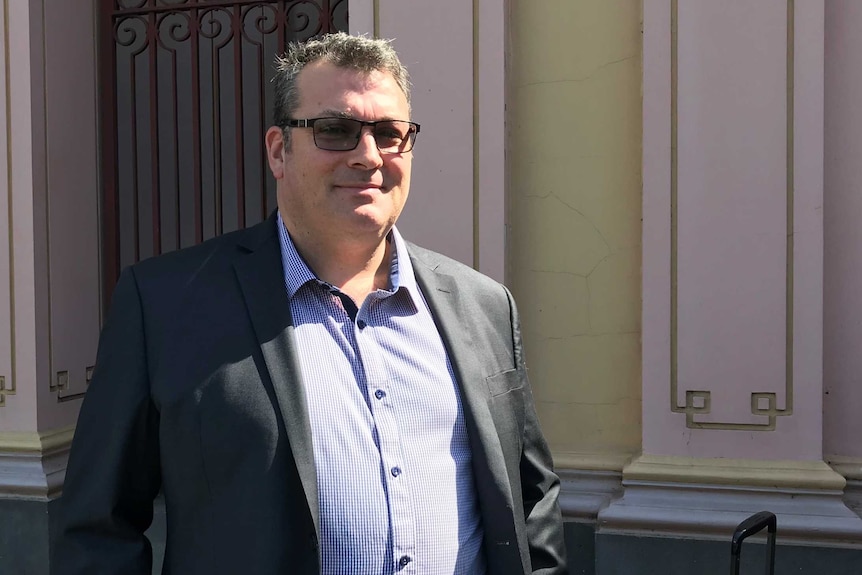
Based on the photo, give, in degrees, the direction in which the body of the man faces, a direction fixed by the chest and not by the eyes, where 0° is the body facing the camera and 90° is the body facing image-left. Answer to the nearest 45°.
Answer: approximately 315°

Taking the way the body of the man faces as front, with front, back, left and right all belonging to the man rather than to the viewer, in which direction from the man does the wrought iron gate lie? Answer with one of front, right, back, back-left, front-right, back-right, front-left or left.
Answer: back-left

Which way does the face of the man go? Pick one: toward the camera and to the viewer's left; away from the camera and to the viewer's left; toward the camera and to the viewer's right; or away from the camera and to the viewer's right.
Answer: toward the camera and to the viewer's right
